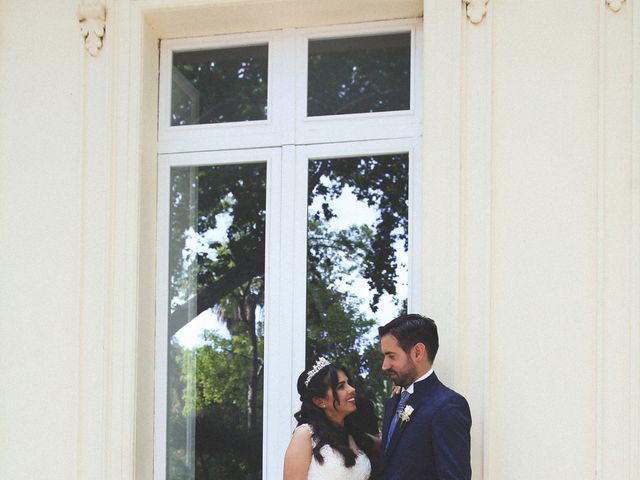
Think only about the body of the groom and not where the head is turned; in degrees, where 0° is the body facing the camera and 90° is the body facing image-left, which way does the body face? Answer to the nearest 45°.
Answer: approximately 45°

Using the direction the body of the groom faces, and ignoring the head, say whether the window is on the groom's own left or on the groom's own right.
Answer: on the groom's own right

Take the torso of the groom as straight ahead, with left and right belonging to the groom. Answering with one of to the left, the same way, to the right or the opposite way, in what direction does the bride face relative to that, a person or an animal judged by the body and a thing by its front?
to the left

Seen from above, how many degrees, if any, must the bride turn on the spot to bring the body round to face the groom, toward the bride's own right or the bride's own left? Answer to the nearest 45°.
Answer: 0° — they already face them

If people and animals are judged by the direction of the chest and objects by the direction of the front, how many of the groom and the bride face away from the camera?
0

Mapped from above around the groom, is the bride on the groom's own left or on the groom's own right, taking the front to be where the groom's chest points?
on the groom's own right

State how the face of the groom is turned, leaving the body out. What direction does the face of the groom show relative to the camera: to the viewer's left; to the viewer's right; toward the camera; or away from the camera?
to the viewer's left
